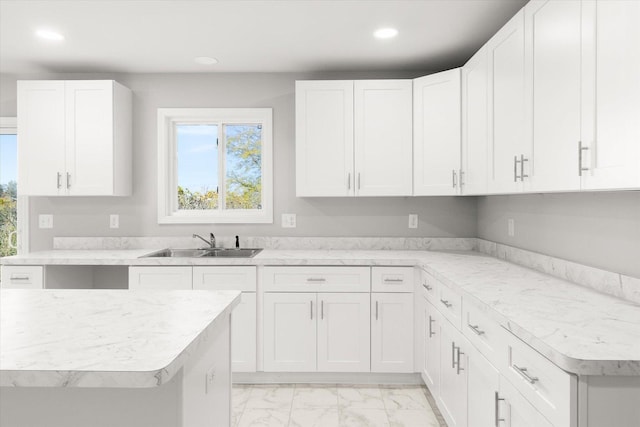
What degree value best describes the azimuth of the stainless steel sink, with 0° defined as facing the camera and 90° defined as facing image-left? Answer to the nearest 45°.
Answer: approximately 0°

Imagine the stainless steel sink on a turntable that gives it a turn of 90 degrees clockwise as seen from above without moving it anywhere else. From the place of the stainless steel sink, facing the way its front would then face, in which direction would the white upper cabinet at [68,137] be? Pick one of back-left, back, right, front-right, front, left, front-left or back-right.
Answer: front

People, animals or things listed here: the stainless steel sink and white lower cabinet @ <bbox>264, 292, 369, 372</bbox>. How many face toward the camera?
2

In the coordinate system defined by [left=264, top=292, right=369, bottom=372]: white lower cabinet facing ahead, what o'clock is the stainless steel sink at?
The stainless steel sink is roughly at 4 o'clock from the white lower cabinet.

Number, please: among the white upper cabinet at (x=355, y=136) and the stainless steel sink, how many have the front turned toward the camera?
2

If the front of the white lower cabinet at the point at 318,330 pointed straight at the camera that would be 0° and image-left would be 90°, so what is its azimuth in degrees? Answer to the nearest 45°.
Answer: approximately 0°

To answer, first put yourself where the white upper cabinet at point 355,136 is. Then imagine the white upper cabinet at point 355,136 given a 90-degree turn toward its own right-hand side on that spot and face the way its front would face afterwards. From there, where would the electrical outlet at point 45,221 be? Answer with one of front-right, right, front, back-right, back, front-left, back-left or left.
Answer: front

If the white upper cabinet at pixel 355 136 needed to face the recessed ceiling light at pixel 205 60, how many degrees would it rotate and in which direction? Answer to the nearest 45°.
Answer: approximately 90° to its right

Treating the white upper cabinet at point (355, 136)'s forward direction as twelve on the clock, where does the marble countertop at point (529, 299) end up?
The marble countertop is roughly at 11 o'clock from the white upper cabinet.
